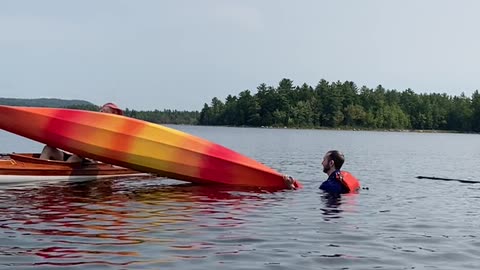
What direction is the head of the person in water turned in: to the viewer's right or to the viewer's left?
to the viewer's left

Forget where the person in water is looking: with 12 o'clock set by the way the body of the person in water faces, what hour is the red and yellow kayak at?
The red and yellow kayak is roughly at 12 o'clock from the person in water.

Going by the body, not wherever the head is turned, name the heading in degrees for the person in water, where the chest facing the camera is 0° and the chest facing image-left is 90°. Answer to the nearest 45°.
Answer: approximately 90°

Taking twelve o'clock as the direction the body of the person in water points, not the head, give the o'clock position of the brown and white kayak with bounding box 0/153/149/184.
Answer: The brown and white kayak is roughly at 12 o'clock from the person in water.
